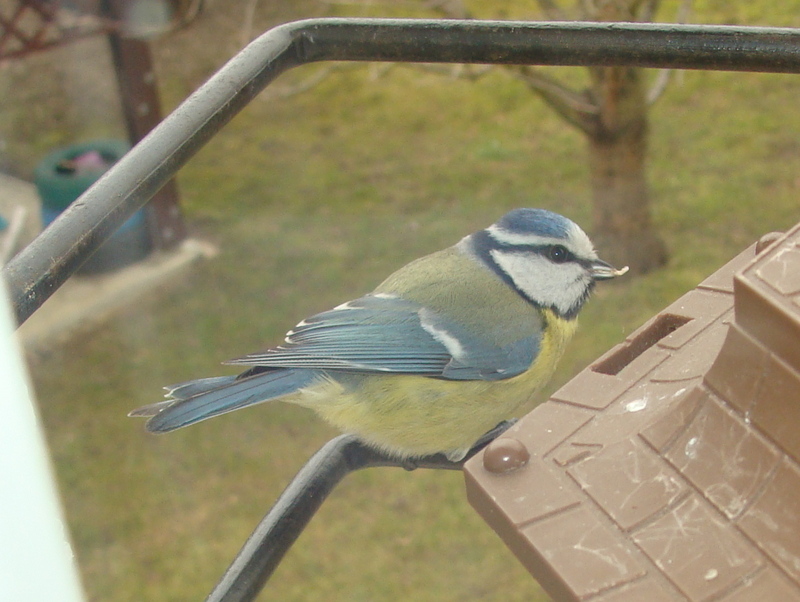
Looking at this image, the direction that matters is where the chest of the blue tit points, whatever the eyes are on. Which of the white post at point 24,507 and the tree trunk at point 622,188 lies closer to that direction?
the tree trunk

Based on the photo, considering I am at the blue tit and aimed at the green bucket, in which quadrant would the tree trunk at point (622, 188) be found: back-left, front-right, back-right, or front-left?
front-right

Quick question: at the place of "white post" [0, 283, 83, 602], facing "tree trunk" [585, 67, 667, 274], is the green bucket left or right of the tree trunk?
left

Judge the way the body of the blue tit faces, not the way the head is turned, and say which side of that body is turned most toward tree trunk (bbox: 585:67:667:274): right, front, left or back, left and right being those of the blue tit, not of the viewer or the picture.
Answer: left

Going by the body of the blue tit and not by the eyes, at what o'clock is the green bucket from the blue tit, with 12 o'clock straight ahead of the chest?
The green bucket is roughly at 8 o'clock from the blue tit.

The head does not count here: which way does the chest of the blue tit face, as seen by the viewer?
to the viewer's right
